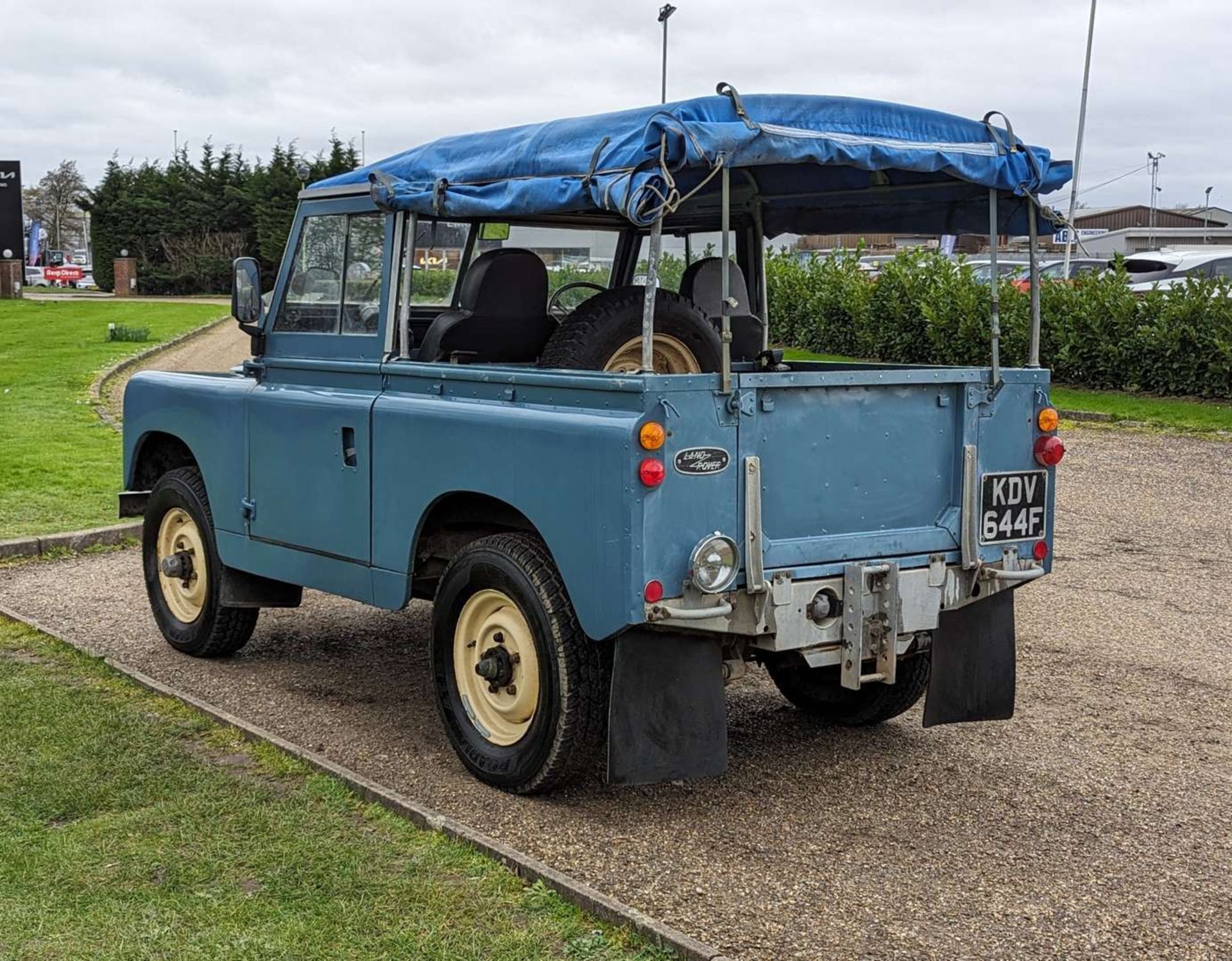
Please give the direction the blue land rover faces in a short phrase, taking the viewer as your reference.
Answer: facing away from the viewer and to the left of the viewer

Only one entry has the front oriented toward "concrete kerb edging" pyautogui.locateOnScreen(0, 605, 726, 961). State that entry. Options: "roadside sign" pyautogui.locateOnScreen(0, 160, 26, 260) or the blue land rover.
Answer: the roadside sign

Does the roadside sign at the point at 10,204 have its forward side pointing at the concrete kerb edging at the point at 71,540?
yes

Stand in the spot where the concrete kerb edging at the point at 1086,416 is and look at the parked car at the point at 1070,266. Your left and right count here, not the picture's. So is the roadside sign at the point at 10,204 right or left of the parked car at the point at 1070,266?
left

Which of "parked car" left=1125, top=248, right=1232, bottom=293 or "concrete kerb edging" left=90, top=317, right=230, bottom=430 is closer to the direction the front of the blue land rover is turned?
the concrete kerb edging

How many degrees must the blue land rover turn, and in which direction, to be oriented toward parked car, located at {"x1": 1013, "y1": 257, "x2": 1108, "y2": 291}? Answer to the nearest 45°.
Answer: approximately 45° to its right

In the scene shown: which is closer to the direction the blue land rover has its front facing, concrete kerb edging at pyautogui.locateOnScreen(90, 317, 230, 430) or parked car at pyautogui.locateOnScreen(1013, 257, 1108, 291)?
the concrete kerb edging

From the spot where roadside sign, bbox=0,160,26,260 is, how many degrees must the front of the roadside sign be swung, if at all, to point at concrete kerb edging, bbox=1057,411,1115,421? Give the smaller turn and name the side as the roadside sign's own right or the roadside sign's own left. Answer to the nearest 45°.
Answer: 0° — it already faces it

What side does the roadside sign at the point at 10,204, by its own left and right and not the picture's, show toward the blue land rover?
front

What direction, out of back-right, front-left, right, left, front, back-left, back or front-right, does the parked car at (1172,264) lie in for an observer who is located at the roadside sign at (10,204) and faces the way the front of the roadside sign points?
front-left

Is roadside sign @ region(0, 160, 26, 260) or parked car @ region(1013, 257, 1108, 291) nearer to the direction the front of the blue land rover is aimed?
the roadside sign

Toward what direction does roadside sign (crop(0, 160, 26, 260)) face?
toward the camera

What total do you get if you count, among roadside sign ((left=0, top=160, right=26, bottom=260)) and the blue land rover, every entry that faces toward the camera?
1

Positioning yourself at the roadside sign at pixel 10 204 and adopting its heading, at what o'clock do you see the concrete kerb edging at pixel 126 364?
The concrete kerb edging is roughly at 12 o'clock from the roadside sign.

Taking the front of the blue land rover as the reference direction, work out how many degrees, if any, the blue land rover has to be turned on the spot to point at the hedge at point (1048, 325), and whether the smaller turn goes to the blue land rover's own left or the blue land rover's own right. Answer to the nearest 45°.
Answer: approximately 45° to the blue land rover's own right
